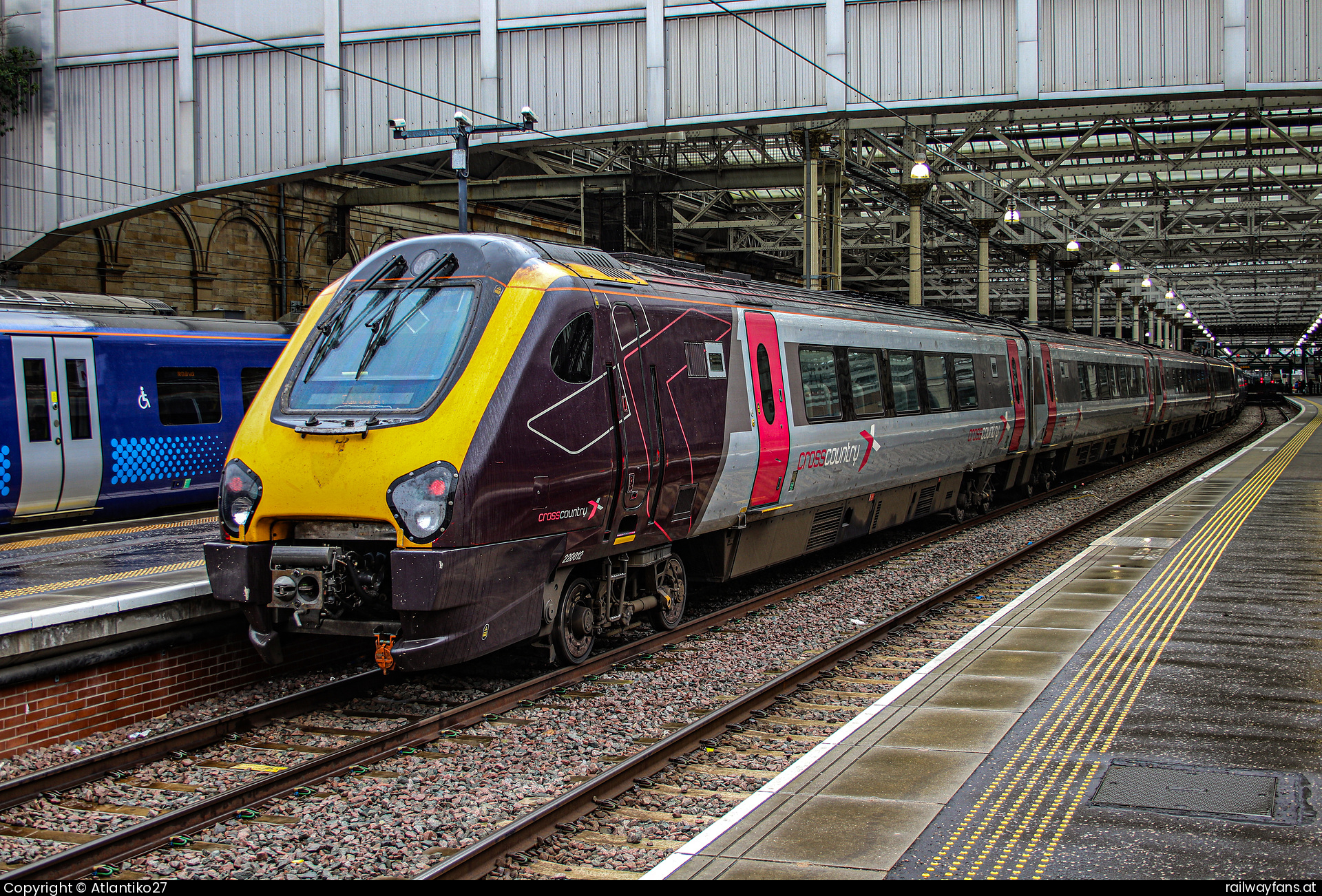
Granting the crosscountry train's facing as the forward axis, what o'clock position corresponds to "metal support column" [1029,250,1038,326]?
The metal support column is roughly at 5 o'clock from the crosscountry train.

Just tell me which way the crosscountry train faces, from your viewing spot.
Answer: facing the viewer and to the left of the viewer

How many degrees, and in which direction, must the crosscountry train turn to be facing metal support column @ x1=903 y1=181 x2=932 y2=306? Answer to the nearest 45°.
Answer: approximately 135° to its right

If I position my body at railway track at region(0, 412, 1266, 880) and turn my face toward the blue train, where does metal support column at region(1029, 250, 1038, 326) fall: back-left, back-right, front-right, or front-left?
front-right

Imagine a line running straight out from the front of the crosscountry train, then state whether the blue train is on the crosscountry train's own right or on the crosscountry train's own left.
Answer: on the crosscountry train's own right

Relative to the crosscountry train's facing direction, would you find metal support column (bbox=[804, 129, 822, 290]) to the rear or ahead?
to the rear
